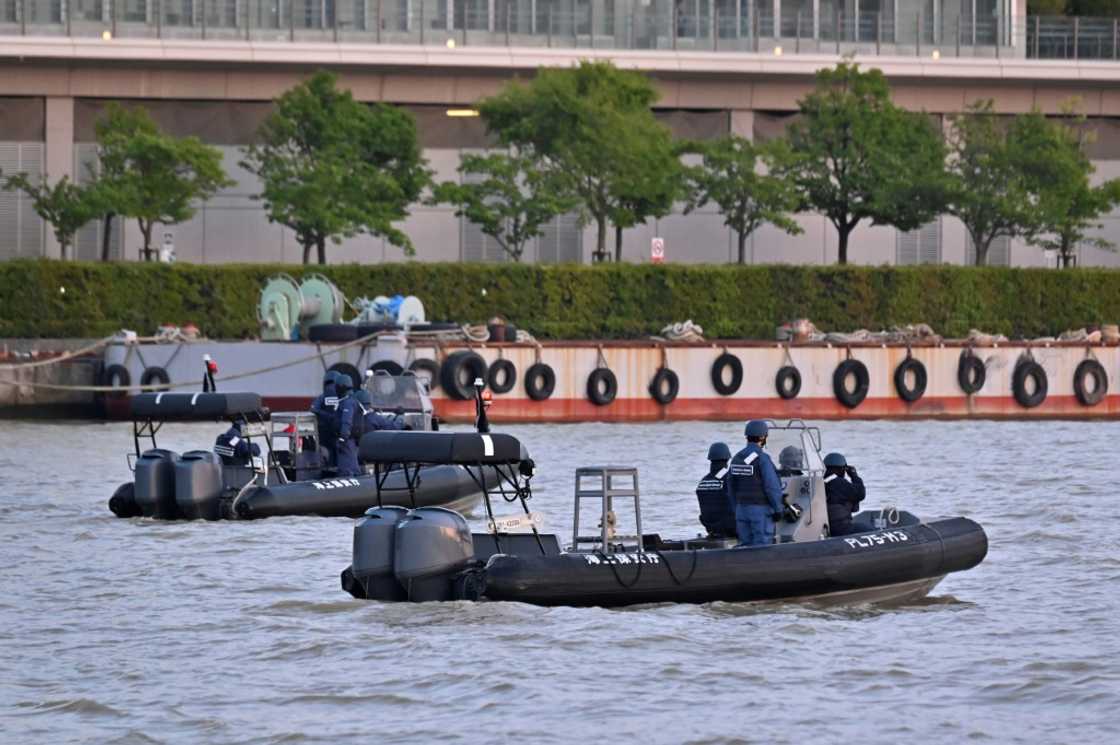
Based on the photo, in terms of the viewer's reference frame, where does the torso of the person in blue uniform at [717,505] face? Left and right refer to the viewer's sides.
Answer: facing away from the viewer and to the right of the viewer

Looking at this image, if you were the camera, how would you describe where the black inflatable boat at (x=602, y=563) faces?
facing away from the viewer and to the right of the viewer

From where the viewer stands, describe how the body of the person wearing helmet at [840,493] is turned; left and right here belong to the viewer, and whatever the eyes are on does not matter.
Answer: facing away from the viewer and to the right of the viewer

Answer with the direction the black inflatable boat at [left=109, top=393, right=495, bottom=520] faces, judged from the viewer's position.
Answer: facing away from the viewer and to the right of the viewer

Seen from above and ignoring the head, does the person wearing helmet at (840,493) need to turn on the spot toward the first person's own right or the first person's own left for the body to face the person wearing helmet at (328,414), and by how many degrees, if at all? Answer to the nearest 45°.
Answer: approximately 90° to the first person's own left

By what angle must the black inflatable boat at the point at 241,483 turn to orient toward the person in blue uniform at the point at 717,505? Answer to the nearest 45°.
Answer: approximately 90° to its right

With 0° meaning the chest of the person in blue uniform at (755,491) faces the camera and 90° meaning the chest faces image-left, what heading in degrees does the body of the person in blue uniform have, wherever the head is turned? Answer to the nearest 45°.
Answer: approximately 225°
